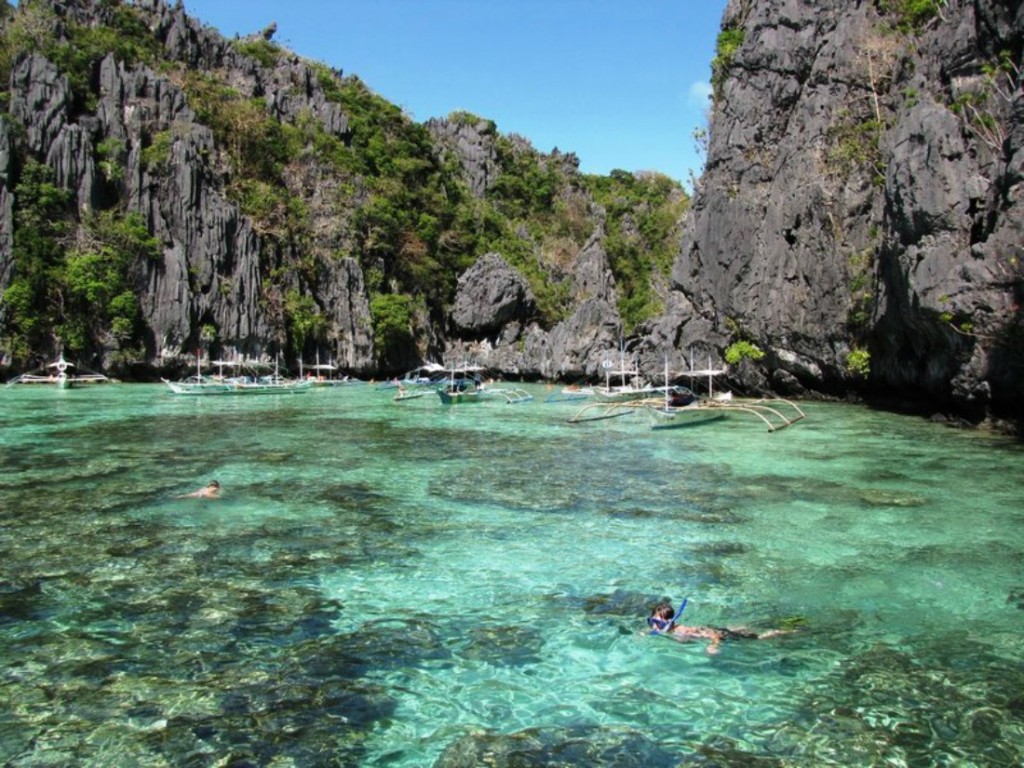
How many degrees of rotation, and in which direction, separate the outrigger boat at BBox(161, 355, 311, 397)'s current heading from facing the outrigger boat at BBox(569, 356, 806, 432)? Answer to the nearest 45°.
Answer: approximately 135° to its left

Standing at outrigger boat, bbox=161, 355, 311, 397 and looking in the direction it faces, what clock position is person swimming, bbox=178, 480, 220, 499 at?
The person swimming is roughly at 9 o'clock from the outrigger boat.

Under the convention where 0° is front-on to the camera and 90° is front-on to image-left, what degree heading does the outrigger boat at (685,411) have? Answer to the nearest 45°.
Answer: approximately 45°

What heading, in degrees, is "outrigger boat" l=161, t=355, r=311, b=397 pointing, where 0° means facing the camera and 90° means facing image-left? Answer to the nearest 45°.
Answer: approximately 90°

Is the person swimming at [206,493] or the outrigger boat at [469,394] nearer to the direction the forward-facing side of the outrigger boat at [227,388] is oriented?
the person swimming

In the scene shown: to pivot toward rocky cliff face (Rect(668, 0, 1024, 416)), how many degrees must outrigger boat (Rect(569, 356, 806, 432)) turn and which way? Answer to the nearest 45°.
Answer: approximately 180°
